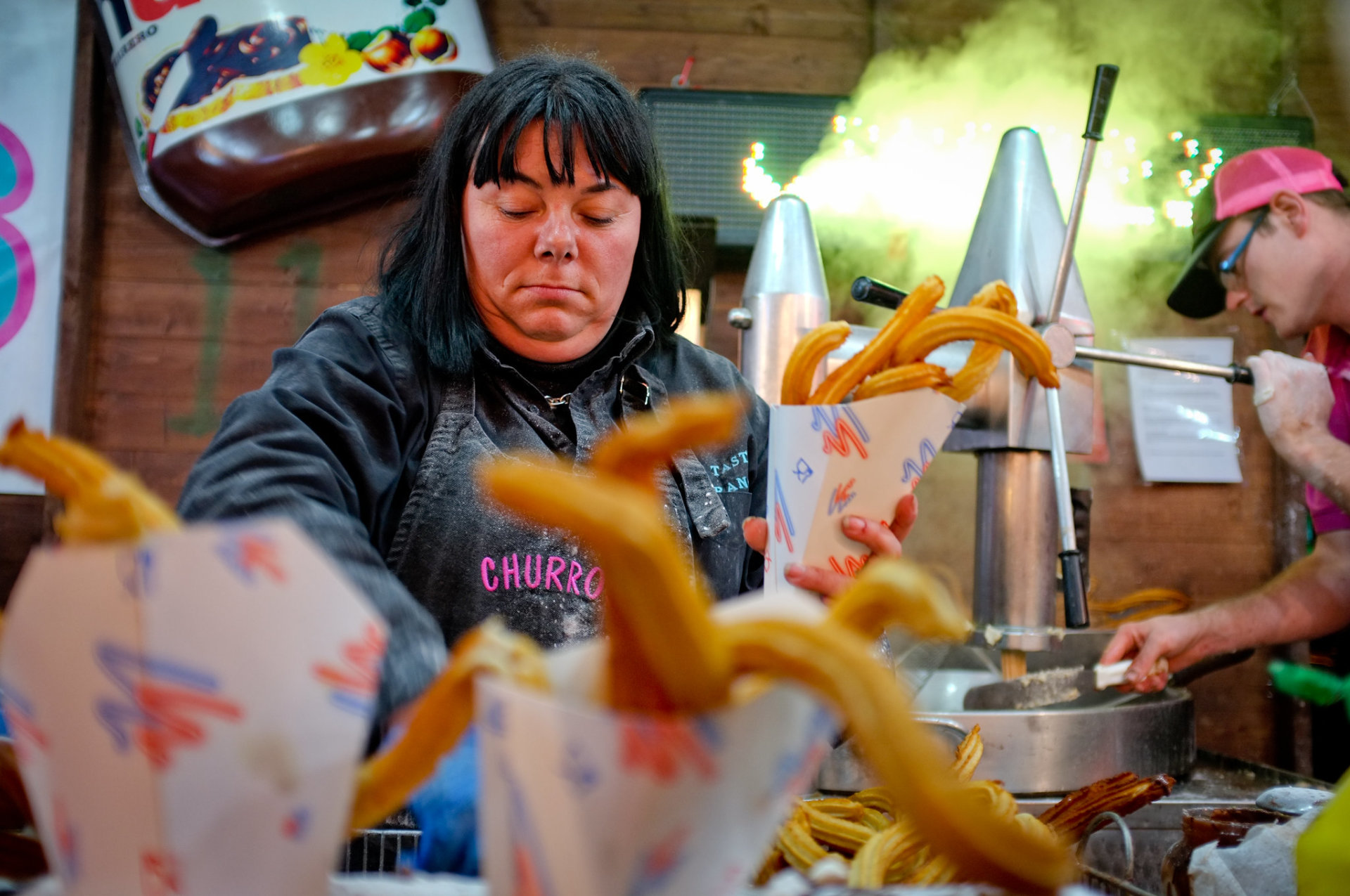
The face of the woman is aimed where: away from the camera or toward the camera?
toward the camera

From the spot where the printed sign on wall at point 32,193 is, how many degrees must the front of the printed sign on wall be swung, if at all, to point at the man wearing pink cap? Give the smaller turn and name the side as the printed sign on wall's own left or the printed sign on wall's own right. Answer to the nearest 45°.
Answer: approximately 45° to the printed sign on wall's own left

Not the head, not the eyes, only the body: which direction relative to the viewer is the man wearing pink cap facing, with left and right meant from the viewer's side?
facing to the left of the viewer

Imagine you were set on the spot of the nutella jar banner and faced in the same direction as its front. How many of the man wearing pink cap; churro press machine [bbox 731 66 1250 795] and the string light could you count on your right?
0

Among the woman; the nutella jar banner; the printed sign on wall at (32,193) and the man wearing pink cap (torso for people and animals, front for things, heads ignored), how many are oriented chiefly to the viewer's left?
1

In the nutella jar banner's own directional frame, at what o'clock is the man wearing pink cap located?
The man wearing pink cap is roughly at 10 o'clock from the nutella jar banner.

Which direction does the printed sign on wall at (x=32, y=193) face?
toward the camera

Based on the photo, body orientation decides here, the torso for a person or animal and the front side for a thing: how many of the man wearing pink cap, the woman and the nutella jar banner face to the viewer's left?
1

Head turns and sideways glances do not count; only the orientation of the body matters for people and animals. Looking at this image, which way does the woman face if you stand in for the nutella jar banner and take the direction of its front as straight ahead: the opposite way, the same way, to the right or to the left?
the same way

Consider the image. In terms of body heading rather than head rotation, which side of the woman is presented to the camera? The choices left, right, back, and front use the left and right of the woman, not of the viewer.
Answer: front

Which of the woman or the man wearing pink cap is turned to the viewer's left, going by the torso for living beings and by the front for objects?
the man wearing pink cap

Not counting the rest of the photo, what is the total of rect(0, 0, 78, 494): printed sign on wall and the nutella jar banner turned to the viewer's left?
0
